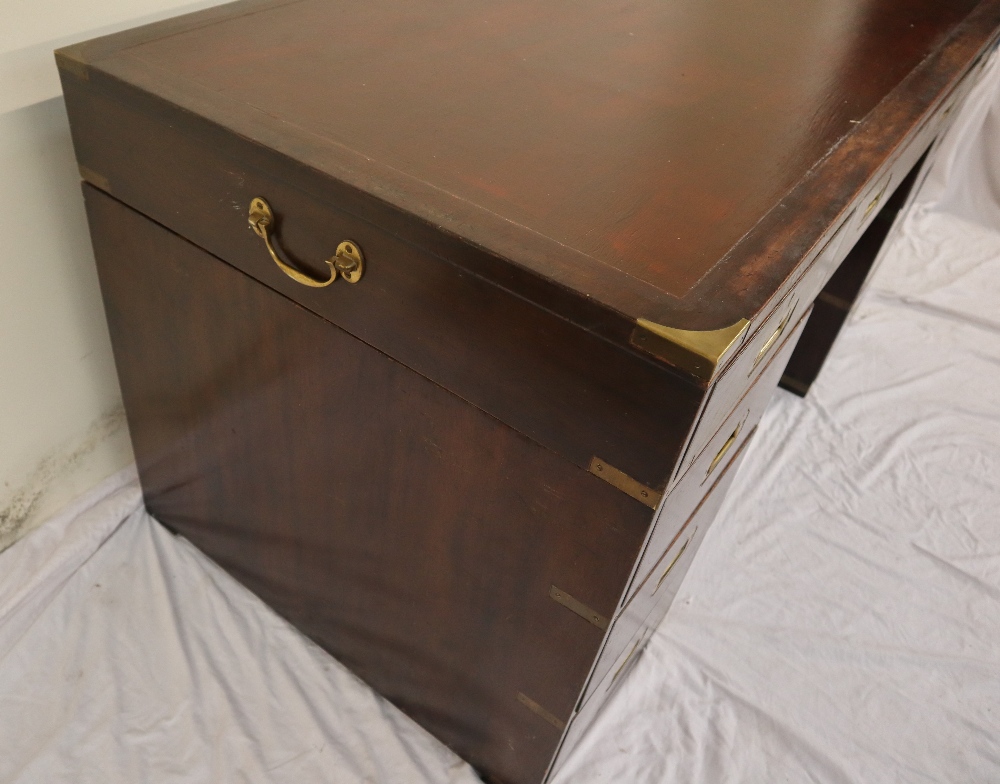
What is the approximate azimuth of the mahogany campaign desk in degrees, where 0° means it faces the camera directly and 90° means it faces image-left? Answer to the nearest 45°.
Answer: approximately 315°
